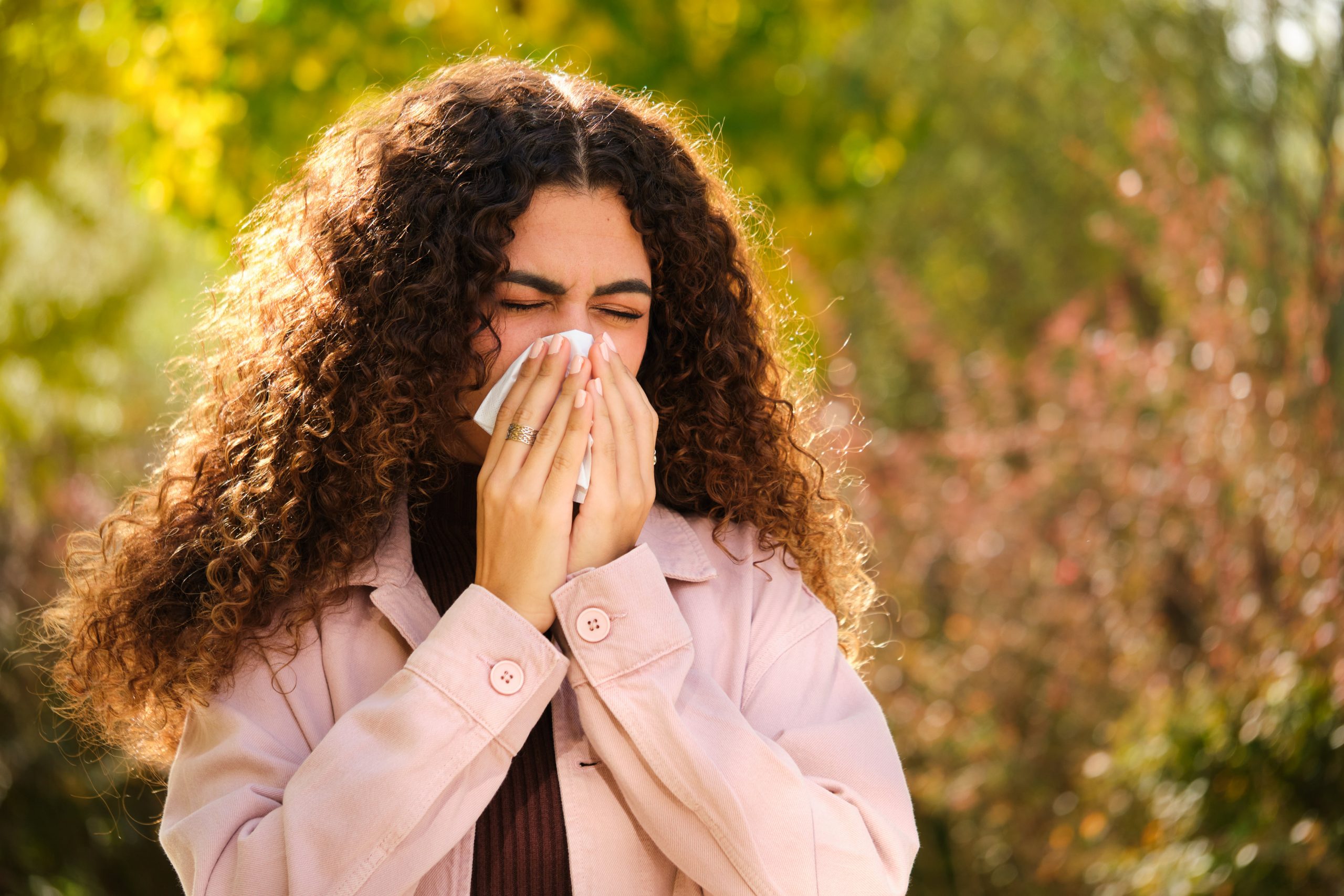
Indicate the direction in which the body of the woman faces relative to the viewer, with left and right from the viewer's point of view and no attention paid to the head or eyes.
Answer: facing the viewer
